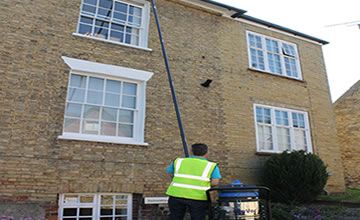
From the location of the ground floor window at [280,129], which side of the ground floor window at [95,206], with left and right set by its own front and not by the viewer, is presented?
left

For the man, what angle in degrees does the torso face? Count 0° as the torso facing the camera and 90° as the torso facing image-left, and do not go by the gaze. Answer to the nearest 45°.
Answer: approximately 180°

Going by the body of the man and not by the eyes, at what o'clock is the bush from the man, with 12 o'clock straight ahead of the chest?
The bush is roughly at 1 o'clock from the man.

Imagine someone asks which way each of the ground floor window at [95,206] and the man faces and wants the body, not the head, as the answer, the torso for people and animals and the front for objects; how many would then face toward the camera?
1

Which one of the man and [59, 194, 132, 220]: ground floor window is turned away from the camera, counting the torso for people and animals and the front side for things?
the man

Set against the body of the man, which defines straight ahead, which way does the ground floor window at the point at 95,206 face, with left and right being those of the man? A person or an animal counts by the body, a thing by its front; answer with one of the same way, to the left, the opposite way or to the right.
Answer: the opposite way

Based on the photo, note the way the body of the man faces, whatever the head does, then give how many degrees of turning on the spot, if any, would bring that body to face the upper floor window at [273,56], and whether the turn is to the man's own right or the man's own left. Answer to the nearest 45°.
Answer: approximately 45° to the man's own right

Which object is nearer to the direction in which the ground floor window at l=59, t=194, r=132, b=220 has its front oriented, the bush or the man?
the man

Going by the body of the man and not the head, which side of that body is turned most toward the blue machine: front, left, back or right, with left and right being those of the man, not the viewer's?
right

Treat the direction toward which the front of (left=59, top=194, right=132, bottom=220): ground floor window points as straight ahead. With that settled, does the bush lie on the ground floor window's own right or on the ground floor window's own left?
on the ground floor window's own left

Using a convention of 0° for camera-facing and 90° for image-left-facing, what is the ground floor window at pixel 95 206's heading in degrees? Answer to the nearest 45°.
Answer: approximately 0°

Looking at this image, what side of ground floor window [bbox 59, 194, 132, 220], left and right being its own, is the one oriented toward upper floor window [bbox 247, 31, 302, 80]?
left
